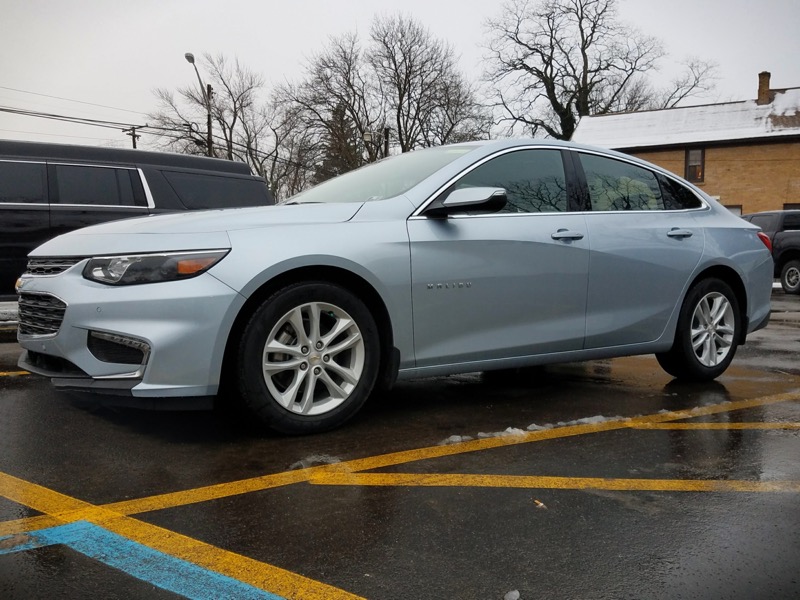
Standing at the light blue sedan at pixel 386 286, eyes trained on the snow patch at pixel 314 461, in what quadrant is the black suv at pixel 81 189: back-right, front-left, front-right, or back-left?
back-right

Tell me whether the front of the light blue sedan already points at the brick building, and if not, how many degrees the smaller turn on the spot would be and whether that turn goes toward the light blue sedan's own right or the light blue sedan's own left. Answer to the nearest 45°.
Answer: approximately 180°

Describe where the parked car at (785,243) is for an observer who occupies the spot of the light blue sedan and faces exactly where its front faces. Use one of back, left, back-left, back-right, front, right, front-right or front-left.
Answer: back

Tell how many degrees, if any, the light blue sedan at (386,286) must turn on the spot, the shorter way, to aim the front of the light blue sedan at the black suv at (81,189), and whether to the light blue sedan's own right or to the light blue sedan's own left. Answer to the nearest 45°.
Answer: approximately 90° to the light blue sedan's own right
